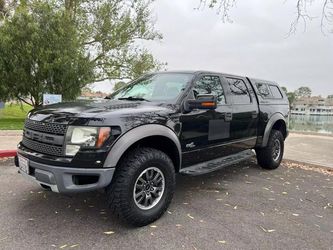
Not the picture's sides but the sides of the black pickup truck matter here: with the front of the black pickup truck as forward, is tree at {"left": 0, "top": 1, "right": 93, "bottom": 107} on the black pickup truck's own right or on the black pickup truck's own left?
on the black pickup truck's own right

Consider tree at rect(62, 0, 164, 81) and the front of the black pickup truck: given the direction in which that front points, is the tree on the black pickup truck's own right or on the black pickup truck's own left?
on the black pickup truck's own right

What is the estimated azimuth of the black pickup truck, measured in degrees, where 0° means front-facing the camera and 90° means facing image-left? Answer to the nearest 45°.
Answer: approximately 45°

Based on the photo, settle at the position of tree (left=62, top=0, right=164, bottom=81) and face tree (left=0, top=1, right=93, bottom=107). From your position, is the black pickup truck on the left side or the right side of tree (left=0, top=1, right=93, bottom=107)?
left
